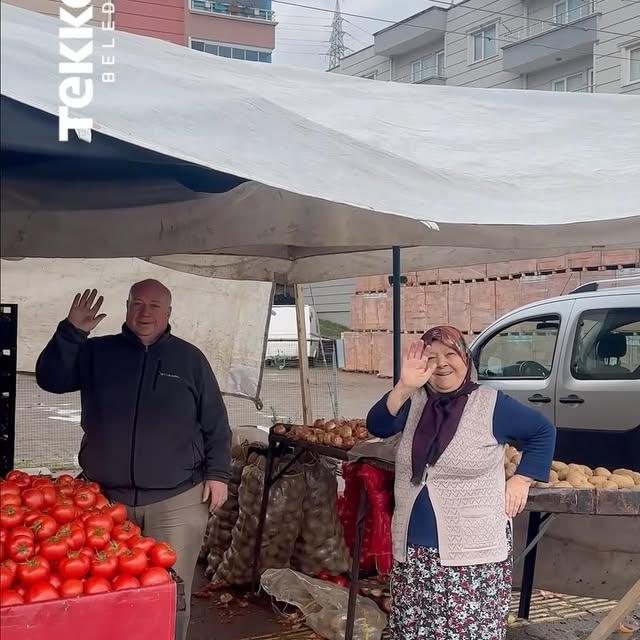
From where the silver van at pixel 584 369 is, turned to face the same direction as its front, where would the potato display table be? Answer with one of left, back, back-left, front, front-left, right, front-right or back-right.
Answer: left

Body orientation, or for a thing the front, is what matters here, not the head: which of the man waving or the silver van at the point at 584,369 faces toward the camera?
the man waving

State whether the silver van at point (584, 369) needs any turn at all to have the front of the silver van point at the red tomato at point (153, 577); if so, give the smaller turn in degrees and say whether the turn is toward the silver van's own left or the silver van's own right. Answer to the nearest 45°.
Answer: approximately 90° to the silver van's own left

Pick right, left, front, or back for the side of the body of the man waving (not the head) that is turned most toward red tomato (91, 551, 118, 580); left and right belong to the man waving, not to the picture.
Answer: front

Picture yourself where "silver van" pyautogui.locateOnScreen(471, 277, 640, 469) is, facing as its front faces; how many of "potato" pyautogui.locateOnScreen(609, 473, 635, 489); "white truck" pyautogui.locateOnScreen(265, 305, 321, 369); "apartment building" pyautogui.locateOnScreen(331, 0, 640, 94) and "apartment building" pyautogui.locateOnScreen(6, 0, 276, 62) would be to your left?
1

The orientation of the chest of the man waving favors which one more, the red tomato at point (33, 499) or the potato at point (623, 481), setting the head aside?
the red tomato

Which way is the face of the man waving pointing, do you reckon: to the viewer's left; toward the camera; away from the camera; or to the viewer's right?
toward the camera

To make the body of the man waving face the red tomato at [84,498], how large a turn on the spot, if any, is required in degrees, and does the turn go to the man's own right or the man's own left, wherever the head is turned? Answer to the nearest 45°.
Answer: approximately 45° to the man's own right

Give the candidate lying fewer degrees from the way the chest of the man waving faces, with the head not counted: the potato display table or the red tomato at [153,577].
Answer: the red tomato

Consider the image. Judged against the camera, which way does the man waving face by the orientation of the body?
toward the camera

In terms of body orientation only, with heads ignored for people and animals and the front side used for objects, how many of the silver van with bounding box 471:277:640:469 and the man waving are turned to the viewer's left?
1

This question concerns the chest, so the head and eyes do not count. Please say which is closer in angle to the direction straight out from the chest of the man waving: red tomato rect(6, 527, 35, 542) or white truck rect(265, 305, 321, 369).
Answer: the red tomato

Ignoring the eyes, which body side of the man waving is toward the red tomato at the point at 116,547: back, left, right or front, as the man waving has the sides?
front

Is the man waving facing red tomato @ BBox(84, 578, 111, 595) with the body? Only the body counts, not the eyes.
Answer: yes

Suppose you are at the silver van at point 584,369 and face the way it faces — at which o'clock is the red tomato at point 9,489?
The red tomato is roughly at 10 o'clock from the silver van.

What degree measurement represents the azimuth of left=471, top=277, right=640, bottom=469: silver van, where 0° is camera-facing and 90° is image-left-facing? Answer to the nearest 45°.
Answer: approximately 90°

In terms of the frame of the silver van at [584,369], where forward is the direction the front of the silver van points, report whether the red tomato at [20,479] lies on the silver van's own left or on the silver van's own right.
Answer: on the silver van's own left

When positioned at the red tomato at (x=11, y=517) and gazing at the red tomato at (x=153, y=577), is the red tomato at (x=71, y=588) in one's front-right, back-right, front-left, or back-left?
front-right
